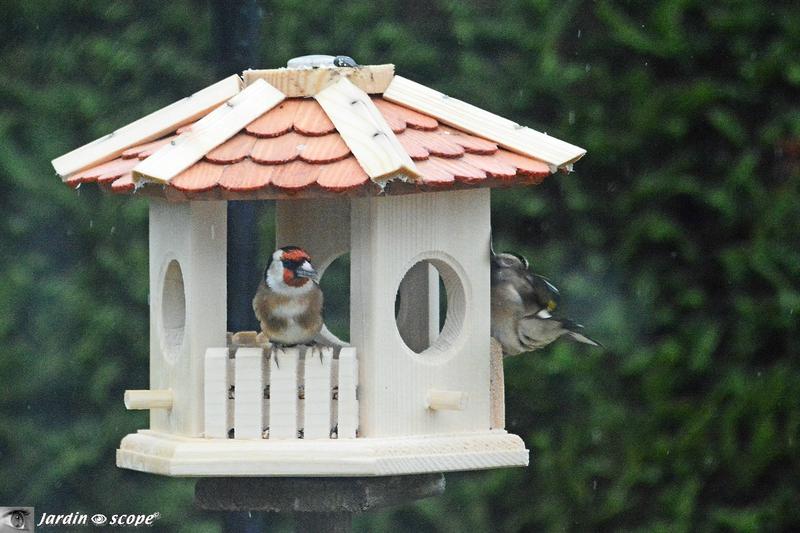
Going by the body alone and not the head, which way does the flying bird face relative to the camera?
to the viewer's left

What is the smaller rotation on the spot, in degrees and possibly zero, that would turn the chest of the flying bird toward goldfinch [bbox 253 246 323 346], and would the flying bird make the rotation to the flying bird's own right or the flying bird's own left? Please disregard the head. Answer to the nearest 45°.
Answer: approximately 45° to the flying bird's own left

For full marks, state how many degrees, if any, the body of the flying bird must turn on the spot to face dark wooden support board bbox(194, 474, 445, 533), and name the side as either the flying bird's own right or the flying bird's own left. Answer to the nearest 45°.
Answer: approximately 45° to the flying bird's own left
